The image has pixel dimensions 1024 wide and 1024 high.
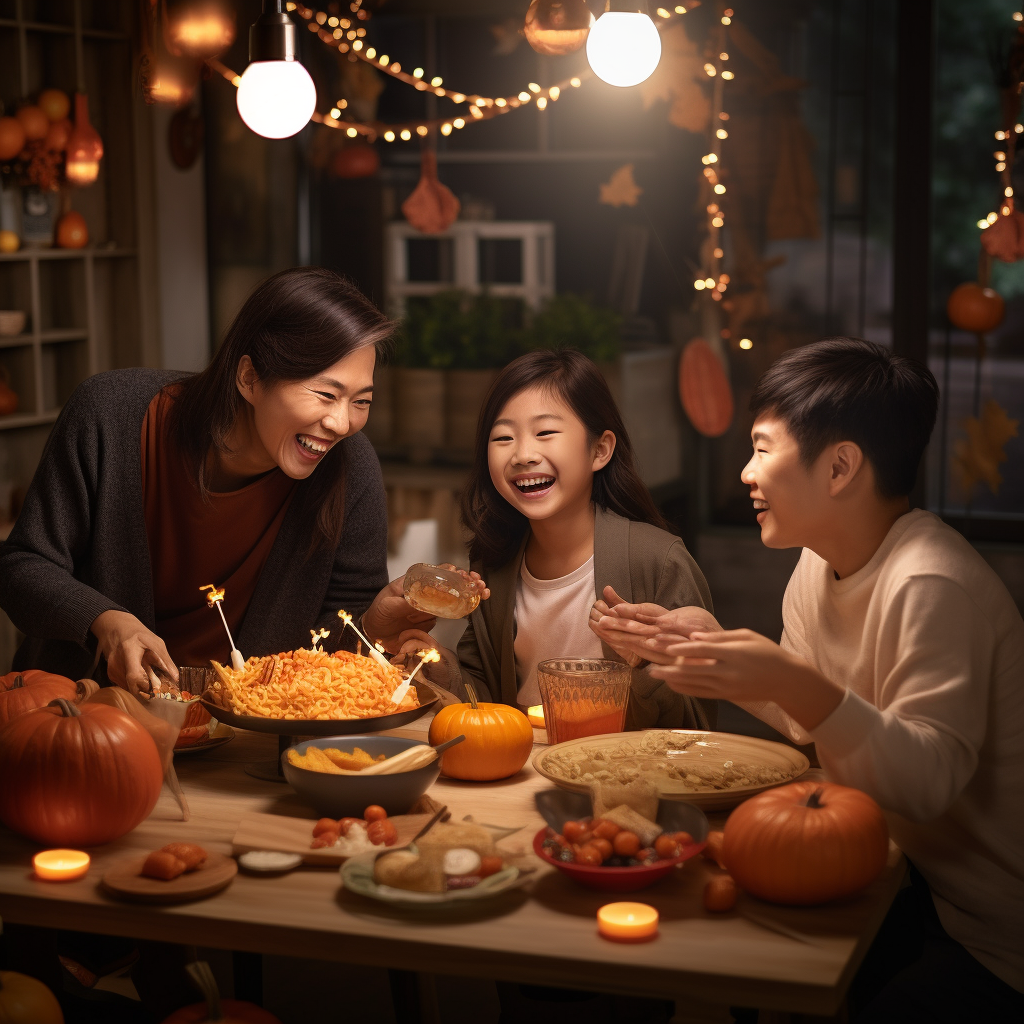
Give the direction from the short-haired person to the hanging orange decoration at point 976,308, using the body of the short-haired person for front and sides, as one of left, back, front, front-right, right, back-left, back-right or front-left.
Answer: right

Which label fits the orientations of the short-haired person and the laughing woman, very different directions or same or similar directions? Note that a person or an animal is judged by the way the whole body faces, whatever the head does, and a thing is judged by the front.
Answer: very different directions

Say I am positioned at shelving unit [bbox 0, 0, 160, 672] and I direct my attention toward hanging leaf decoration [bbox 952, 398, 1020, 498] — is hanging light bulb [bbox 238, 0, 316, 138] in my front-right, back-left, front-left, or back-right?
front-right

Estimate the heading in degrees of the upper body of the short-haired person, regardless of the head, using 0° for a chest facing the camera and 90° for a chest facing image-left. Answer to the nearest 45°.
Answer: approximately 90°

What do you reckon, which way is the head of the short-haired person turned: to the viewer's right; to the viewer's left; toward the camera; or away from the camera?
to the viewer's left

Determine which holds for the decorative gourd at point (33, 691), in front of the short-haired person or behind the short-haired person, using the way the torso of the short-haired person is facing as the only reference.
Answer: in front

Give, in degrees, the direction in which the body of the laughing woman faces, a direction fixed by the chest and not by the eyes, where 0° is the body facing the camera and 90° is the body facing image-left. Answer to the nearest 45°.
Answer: approximately 315°

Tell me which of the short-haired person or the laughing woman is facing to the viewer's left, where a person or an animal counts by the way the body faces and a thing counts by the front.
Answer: the short-haired person

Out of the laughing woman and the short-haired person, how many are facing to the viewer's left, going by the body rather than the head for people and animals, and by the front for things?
1

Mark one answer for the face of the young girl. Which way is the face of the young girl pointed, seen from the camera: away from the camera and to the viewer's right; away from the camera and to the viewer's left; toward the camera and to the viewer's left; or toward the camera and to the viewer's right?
toward the camera and to the viewer's left

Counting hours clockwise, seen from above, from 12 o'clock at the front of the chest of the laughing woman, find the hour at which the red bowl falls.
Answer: The red bowl is roughly at 1 o'clock from the laughing woman.
